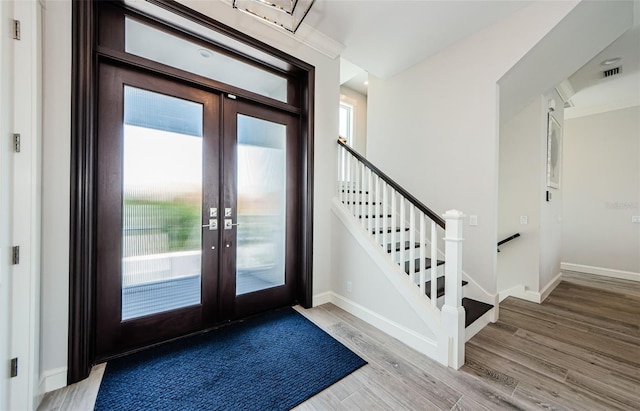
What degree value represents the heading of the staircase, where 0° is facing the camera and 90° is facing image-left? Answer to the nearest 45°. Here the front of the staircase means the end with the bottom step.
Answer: approximately 315°

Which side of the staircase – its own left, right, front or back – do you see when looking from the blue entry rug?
right

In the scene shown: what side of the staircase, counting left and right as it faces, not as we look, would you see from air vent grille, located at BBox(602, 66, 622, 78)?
left

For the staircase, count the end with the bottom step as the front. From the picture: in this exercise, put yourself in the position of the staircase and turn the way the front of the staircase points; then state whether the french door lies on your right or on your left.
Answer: on your right

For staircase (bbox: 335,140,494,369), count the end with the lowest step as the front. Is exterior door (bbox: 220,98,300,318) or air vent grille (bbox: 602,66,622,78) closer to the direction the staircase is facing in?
the air vent grille

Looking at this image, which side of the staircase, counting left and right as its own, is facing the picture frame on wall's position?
left
